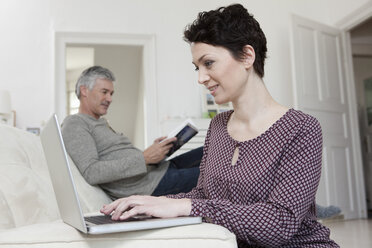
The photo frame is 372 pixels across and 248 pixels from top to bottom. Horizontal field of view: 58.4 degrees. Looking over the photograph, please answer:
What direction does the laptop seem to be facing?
to the viewer's right

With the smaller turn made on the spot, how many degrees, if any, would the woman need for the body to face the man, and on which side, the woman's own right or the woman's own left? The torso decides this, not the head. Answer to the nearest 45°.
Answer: approximately 90° to the woman's own right

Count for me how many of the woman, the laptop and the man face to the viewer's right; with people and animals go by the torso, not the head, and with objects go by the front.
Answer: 2

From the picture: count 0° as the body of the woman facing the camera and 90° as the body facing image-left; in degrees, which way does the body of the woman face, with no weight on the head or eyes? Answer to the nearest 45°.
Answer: approximately 45°

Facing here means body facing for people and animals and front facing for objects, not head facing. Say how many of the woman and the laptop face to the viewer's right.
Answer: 1

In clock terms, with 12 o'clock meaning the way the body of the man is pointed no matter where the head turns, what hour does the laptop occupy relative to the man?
The laptop is roughly at 3 o'clock from the man.

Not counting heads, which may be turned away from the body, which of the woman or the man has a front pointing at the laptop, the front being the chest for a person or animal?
the woman

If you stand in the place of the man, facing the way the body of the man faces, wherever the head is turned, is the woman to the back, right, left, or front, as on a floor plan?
right

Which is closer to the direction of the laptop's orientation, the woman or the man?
the woman

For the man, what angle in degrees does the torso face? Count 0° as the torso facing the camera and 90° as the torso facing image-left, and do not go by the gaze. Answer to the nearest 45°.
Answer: approximately 270°

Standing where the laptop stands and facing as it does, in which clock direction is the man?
The man is roughly at 9 o'clock from the laptop.
